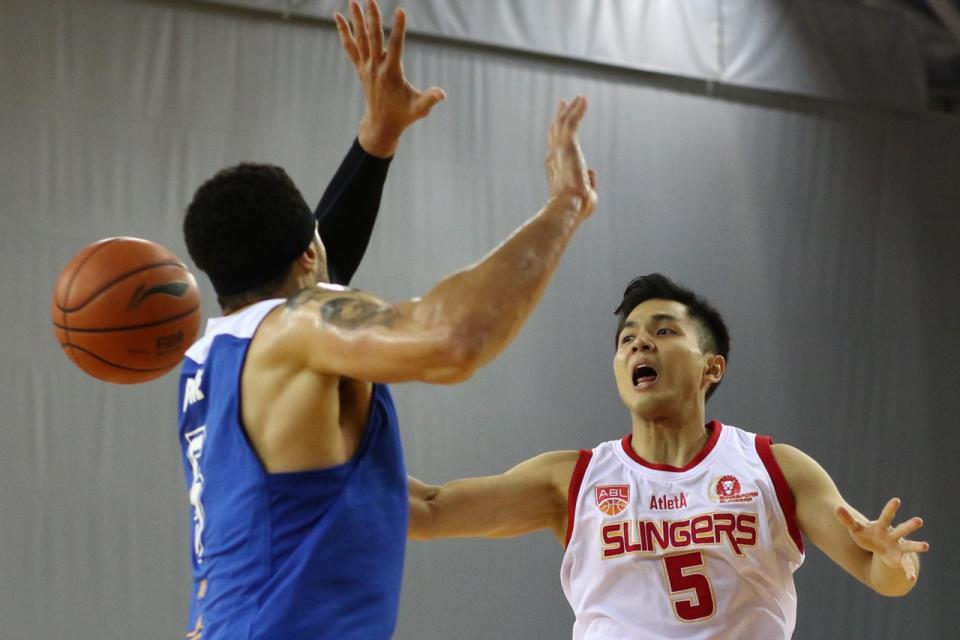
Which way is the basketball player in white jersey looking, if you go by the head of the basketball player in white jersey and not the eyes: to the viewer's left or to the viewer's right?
to the viewer's left

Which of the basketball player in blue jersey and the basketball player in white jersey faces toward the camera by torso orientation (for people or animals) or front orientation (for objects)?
the basketball player in white jersey

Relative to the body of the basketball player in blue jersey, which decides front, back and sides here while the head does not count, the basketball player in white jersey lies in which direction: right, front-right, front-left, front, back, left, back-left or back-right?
front

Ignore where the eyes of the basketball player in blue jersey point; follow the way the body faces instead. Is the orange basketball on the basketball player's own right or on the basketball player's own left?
on the basketball player's own left

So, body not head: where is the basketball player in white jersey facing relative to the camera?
toward the camera

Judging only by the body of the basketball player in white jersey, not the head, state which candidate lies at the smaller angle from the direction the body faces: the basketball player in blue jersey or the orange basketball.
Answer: the basketball player in blue jersey

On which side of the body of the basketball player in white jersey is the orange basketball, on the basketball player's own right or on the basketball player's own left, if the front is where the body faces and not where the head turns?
on the basketball player's own right

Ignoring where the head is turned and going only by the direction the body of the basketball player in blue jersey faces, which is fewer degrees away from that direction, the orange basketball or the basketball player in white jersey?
the basketball player in white jersey

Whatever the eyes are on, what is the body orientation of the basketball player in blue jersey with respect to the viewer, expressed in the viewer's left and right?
facing away from the viewer and to the right of the viewer

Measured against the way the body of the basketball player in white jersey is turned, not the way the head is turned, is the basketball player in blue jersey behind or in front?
in front

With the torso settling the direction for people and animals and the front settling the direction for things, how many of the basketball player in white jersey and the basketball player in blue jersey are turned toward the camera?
1
